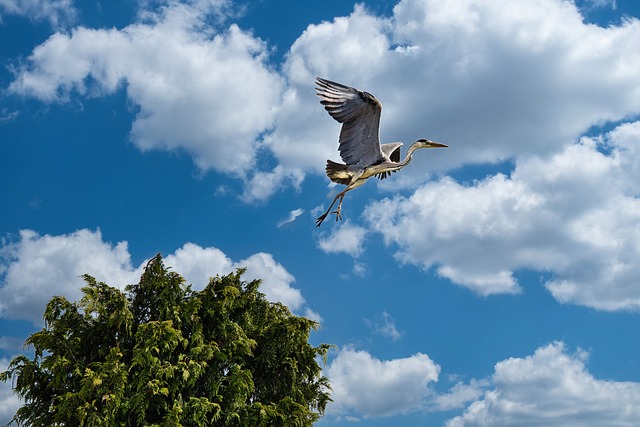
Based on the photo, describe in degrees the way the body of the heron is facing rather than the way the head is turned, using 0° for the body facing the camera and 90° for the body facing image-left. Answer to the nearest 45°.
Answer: approximately 270°
